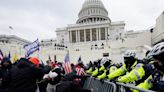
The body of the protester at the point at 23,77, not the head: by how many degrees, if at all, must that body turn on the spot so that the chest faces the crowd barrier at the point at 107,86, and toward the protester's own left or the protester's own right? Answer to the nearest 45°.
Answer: approximately 45° to the protester's own right

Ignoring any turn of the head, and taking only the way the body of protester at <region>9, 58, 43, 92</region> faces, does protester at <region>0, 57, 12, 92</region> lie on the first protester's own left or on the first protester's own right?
on the first protester's own left

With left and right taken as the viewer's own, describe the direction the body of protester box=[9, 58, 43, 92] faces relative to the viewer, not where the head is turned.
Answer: facing away from the viewer and to the right of the viewer
